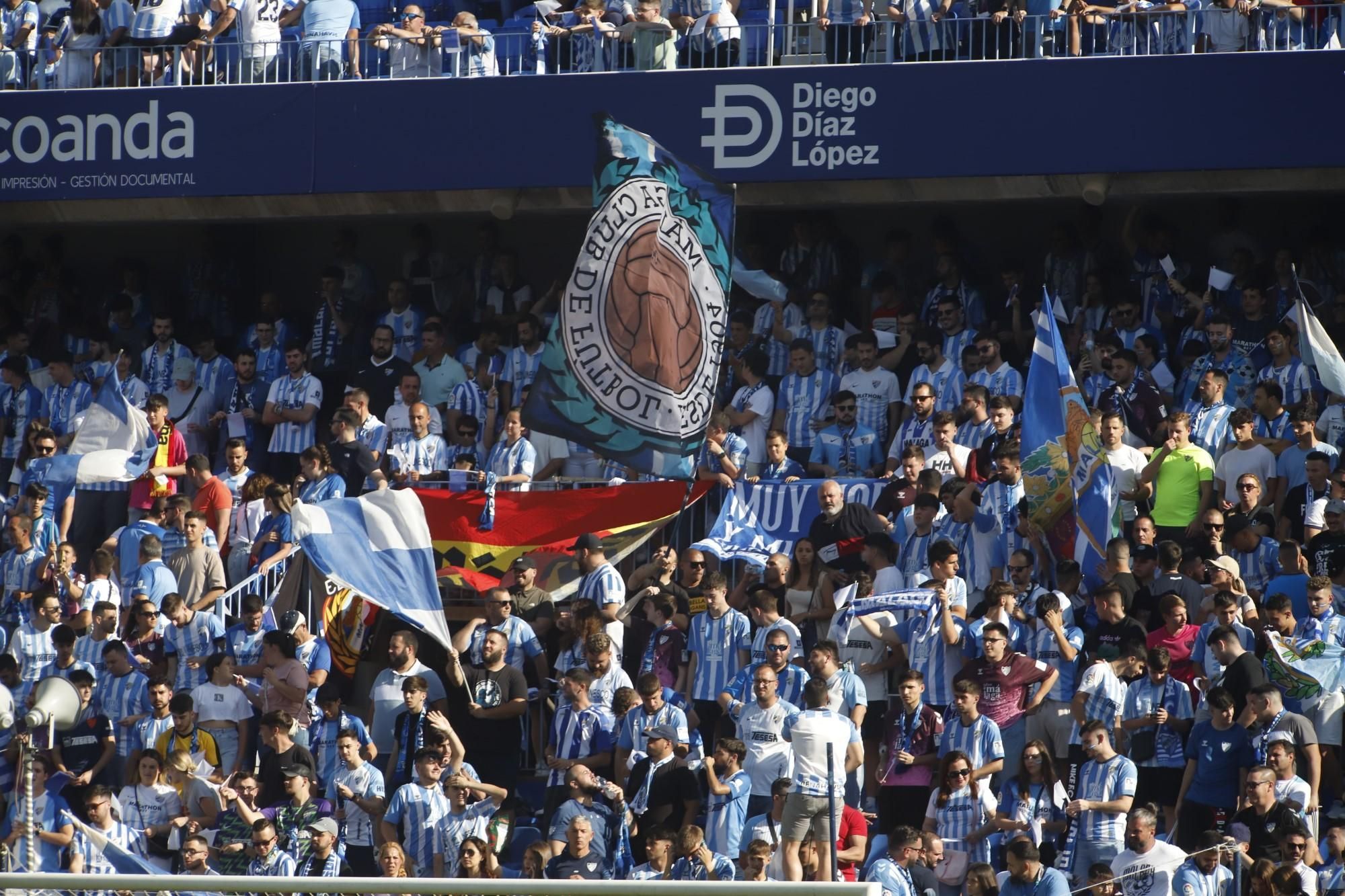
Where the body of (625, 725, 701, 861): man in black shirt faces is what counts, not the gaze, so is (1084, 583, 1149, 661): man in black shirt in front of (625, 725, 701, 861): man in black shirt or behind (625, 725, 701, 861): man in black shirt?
behind

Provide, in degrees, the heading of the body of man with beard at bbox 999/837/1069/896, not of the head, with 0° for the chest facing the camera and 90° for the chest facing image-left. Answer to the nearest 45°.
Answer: approximately 45°

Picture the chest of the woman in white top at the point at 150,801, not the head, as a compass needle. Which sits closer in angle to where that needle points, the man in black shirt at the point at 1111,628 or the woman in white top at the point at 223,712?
the man in black shirt

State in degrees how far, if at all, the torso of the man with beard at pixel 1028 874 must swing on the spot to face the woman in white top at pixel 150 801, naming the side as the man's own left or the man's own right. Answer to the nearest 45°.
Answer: approximately 45° to the man's own right

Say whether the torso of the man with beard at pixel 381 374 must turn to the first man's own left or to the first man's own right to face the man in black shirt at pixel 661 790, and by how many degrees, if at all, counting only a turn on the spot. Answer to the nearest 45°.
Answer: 0° — they already face them

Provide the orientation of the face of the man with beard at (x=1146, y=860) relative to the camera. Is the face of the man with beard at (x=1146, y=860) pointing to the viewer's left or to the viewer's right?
to the viewer's left

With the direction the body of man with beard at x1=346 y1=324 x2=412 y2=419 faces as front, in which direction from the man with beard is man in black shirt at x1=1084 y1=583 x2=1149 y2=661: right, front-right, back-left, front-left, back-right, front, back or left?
front-left

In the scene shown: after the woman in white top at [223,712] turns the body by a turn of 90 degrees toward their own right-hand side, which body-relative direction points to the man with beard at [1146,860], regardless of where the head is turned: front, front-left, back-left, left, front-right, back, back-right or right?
back-left

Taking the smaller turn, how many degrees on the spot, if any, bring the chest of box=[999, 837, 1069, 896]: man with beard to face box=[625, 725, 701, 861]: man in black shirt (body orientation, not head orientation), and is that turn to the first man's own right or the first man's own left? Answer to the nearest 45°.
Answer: approximately 45° to the first man's own right

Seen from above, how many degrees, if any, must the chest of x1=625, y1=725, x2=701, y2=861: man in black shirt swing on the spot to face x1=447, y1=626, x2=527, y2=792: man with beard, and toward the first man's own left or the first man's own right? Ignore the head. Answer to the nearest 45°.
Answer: approximately 90° to the first man's own right

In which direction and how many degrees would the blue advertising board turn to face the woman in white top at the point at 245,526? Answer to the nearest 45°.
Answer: approximately 45° to its right

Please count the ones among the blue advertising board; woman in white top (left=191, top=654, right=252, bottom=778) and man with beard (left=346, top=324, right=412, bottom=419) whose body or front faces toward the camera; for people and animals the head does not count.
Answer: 3

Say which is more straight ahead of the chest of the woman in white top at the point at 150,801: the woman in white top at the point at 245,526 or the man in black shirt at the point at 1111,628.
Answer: the man in black shirt

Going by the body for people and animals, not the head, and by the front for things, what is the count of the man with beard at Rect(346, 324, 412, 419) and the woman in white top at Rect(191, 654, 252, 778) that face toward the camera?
2

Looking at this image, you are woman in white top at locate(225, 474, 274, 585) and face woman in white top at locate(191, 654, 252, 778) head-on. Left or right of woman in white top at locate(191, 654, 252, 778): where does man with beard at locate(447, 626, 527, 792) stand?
left
